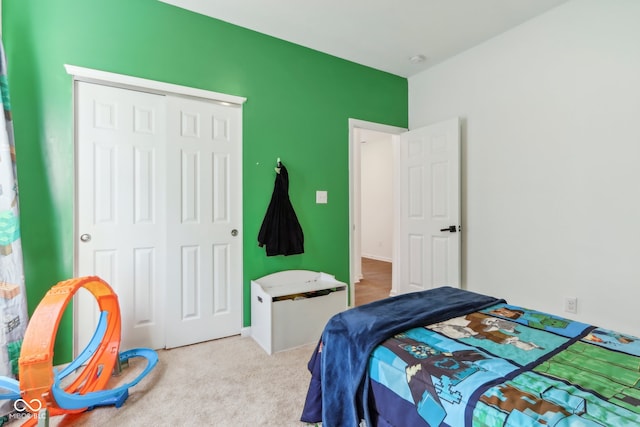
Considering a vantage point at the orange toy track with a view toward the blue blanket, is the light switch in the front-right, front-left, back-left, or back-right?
front-left

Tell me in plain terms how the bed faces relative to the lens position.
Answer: facing away from the viewer and to the left of the viewer

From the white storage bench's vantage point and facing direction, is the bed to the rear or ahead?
ahead

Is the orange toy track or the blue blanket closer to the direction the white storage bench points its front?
the blue blanket

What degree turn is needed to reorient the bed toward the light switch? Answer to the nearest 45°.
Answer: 0° — it already faces it

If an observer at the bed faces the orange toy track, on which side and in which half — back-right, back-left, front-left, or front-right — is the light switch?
front-right

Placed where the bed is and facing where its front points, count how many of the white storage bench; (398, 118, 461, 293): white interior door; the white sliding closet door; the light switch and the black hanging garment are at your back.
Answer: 0

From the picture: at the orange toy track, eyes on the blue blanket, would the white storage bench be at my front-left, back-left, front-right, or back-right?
front-left

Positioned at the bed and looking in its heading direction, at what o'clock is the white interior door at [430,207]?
The white interior door is roughly at 1 o'clock from the bed.

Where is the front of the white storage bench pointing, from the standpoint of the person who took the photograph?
facing the viewer and to the right of the viewer

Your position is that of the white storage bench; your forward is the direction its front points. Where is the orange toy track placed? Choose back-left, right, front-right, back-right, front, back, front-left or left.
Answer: right

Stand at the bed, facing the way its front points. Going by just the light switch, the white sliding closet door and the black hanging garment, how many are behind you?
0

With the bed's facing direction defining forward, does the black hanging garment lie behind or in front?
in front

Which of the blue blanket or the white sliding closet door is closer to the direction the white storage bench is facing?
the blue blanket
